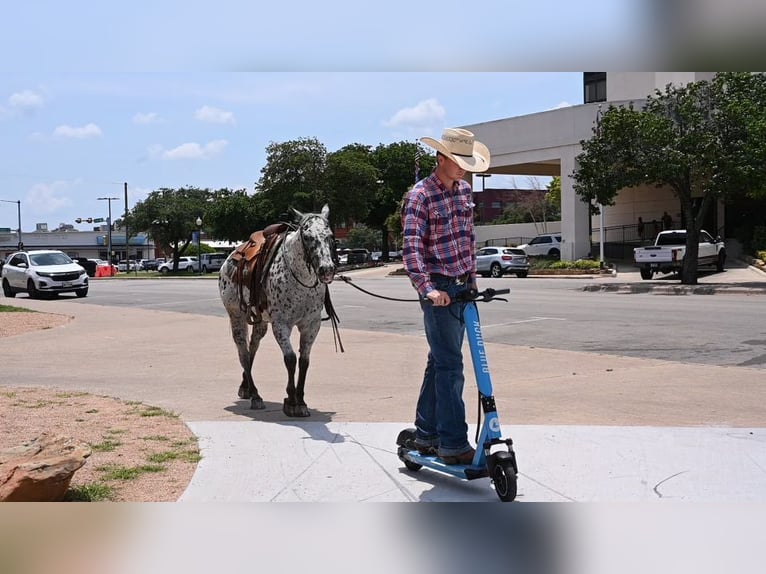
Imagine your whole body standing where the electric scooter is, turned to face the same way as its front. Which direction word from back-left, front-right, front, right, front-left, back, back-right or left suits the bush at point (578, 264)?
back-left

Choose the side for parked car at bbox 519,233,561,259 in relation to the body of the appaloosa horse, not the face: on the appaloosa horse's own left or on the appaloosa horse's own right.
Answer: on the appaloosa horse's own left

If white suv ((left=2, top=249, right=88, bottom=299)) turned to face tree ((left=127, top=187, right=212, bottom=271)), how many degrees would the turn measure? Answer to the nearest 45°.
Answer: approximately 135° to its left

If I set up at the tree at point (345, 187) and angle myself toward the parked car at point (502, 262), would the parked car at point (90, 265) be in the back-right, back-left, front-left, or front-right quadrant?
front-right

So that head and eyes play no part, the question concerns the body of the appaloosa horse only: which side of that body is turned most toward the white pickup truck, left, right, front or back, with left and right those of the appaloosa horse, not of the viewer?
left

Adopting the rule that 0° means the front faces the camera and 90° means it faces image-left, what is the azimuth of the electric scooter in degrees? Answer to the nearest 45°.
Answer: approximately 315°
